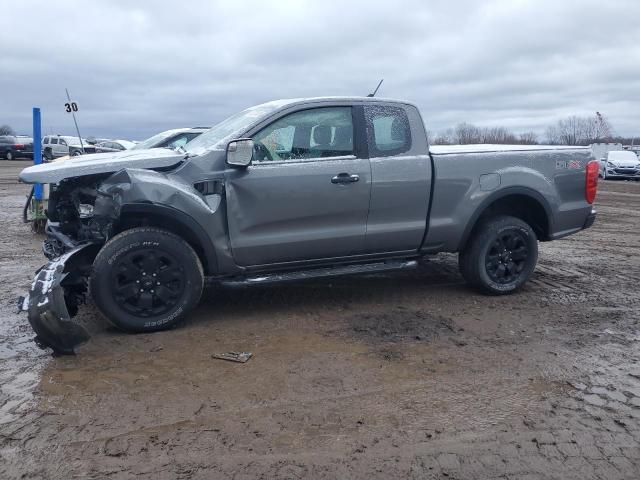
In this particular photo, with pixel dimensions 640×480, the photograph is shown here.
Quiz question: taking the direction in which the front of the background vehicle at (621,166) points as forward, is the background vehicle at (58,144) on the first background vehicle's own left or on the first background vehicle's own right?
on the first background vehicle's own right

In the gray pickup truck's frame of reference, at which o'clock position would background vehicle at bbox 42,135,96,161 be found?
The background vehicle is roughly at 2 o'clock from the gray pickup truck.

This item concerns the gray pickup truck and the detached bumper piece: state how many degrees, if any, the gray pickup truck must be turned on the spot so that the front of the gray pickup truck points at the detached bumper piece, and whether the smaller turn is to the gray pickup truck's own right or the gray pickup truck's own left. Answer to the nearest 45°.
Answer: approximately 45° to the gray pickup truck's own left

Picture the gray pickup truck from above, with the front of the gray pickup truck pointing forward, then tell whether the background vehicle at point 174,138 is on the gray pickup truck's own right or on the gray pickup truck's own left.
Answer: on the gray pickup truck's own right

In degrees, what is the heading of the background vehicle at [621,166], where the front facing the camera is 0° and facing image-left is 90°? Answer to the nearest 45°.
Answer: approximately 315°

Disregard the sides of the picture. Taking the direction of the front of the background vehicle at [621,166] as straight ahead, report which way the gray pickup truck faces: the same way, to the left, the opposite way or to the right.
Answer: to the right

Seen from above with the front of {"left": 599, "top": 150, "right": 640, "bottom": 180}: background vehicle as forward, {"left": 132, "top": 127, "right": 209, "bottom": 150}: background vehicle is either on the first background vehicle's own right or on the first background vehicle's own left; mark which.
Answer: on the first background vehicle's own right

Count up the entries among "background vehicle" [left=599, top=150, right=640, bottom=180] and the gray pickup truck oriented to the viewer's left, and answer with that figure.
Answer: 1

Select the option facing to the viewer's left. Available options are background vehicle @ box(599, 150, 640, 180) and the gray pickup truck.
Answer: the gray pickup truck

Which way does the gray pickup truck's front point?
to the viewer's left
